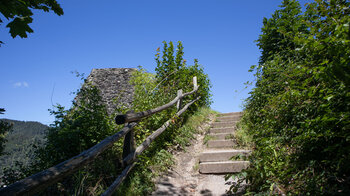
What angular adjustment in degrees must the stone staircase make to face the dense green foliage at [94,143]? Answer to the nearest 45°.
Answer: approximately 90° to its right

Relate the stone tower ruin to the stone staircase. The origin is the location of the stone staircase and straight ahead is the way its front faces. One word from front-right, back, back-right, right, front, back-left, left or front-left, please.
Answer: back-right

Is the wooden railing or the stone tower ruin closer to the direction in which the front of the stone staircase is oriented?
the wooden railing

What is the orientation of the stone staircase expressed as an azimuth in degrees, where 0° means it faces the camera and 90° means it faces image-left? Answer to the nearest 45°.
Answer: approximately 0°

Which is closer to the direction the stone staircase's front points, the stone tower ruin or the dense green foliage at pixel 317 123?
the dense green foliage
